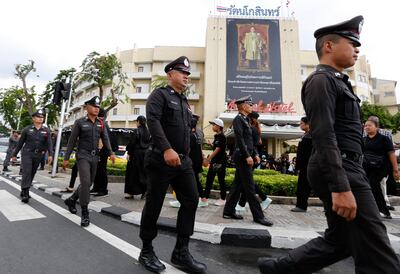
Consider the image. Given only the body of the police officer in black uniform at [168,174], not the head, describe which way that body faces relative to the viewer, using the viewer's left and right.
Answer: facing the viewer and to the right of the viewer

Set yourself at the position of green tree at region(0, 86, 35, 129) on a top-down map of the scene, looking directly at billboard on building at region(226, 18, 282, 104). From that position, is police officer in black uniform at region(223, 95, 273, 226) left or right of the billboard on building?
right

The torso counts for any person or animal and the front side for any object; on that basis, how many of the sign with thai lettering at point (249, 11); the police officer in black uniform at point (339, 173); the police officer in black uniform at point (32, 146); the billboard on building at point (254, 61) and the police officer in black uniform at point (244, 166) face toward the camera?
3

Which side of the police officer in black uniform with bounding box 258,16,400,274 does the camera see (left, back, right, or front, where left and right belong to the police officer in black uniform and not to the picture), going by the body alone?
right

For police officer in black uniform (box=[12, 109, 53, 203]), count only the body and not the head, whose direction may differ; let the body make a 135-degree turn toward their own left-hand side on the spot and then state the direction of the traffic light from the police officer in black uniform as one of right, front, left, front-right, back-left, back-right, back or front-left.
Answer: front-left

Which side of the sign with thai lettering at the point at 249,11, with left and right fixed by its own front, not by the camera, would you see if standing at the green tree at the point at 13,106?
right
